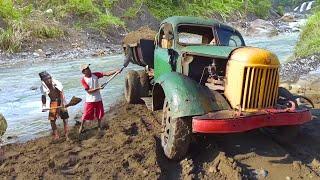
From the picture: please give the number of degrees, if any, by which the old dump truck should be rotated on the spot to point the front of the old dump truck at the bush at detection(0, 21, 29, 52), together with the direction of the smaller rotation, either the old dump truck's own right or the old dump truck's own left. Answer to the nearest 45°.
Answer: approximately 180°

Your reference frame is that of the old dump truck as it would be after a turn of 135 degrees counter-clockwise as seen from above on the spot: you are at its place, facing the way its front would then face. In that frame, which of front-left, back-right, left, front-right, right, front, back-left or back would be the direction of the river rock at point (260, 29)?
front

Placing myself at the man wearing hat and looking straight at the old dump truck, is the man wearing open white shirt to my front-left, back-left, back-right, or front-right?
back-right

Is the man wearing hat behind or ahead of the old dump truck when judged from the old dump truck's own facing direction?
behind

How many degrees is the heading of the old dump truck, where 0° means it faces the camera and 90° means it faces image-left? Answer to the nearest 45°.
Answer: approximately 315°
